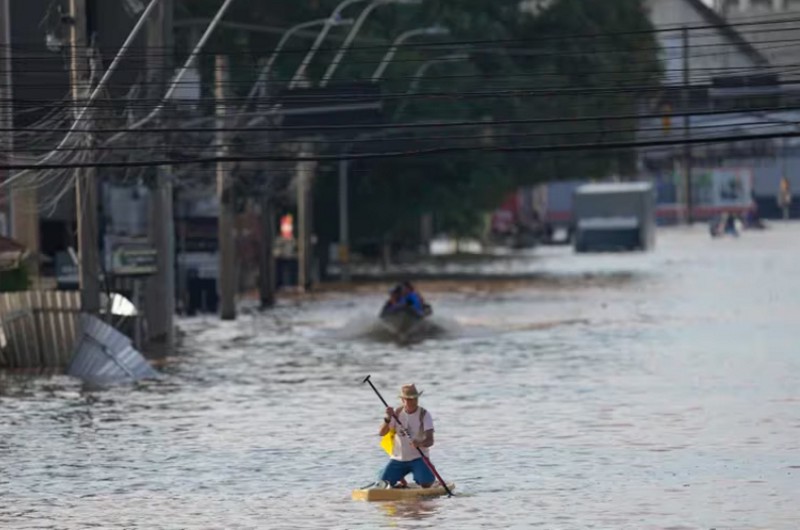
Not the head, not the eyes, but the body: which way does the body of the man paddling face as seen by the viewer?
toward the camera

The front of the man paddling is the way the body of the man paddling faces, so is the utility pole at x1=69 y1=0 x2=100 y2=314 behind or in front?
behind

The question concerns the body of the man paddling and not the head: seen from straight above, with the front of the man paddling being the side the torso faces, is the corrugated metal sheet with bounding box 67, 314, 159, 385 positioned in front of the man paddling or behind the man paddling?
behind

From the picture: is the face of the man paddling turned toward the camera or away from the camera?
toward the camera
